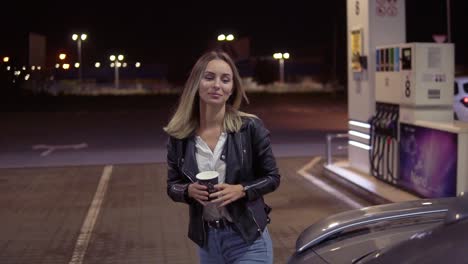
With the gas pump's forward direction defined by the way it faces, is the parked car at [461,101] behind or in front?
behind

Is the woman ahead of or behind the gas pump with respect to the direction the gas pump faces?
ahead

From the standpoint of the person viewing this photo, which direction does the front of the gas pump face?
facing the viewer and to the left of the viewer

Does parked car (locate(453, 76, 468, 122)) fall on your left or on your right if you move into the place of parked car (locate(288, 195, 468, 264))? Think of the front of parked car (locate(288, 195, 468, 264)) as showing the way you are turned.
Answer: on your right

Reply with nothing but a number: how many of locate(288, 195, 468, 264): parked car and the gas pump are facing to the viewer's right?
0

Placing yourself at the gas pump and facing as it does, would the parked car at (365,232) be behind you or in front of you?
in front

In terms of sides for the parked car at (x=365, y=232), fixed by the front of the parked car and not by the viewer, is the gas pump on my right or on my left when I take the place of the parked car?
on my right
